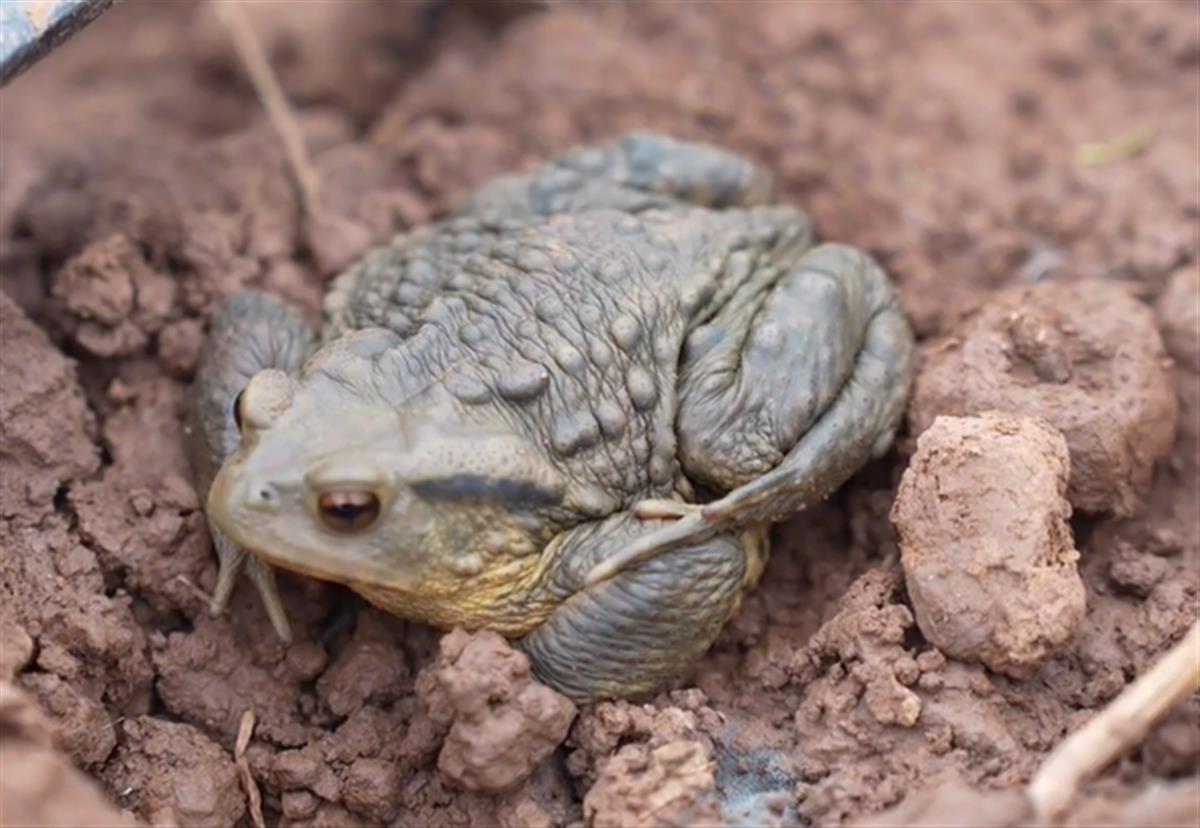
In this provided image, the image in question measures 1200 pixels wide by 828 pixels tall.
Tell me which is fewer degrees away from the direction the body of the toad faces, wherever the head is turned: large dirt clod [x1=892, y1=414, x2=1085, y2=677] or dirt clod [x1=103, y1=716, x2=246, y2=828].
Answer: the dirt clod

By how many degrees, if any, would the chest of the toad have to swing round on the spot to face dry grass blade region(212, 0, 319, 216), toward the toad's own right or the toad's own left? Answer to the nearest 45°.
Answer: approximately 135° to the toad's own right

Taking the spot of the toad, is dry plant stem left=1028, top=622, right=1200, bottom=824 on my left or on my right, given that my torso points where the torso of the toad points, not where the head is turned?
on my left

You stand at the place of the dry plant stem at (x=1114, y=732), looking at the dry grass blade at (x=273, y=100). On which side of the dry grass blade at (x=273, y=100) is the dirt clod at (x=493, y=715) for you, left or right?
left

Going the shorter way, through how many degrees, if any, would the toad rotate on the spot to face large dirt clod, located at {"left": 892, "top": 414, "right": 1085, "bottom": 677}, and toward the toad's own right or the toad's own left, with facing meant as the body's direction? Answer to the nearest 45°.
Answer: approximately 90° to the toad's own left

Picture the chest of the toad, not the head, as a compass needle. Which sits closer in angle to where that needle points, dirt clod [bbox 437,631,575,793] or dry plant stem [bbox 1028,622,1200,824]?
the dirt clod

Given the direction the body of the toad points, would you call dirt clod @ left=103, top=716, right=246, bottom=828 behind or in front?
in front

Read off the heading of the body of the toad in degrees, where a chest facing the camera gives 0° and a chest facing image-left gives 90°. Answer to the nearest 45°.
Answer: approximately 45°
